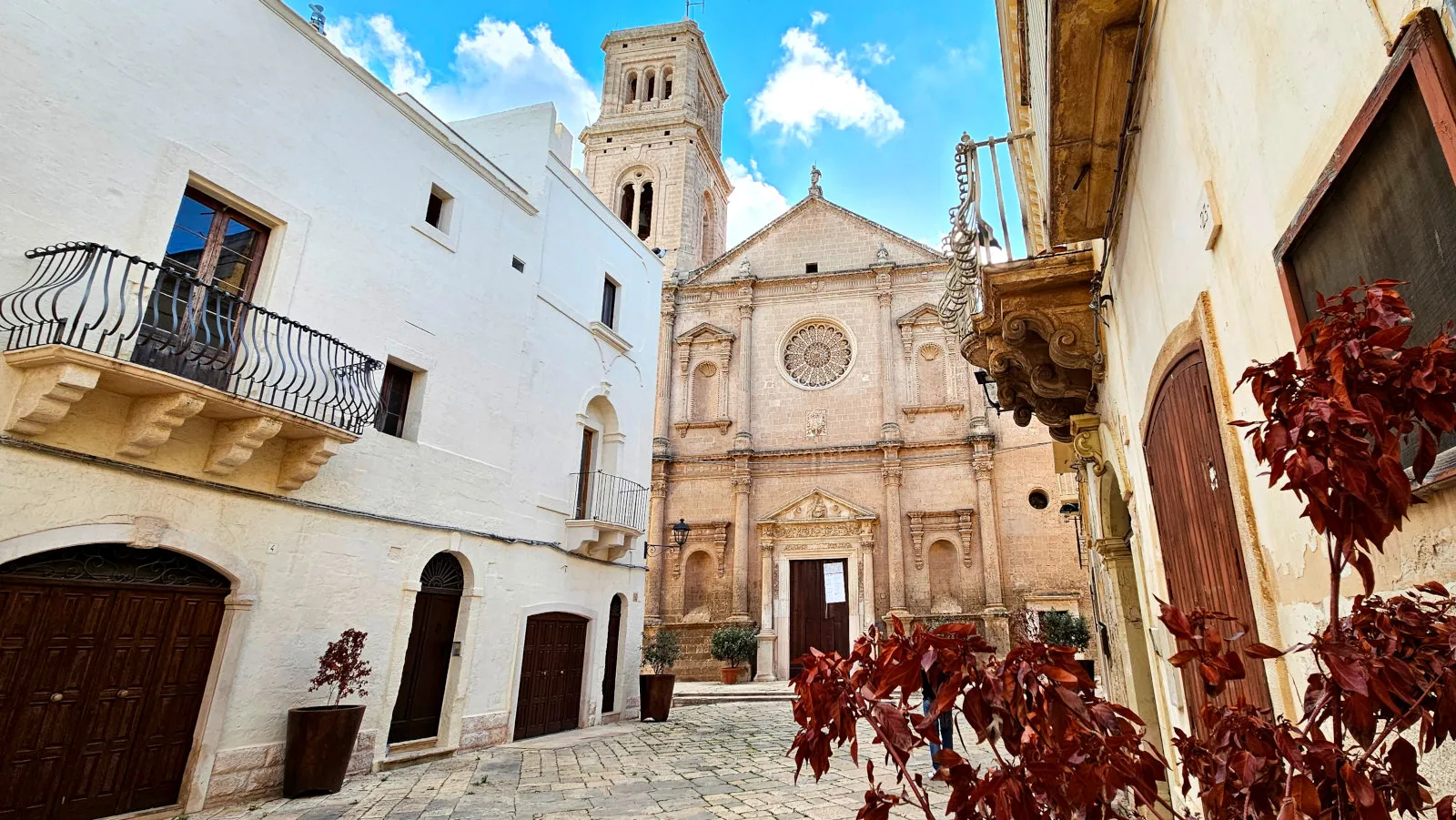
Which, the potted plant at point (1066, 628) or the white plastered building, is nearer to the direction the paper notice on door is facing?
the white plastered building

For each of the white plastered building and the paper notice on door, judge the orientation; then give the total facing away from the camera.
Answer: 0

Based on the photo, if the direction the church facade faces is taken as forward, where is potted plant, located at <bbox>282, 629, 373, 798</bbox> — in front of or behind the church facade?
in front

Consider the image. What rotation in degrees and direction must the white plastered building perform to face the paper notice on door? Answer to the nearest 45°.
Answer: approximately 90° to its left

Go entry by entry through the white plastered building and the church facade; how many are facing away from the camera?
0

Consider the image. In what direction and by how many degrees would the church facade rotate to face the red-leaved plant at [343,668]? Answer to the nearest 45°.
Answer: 0° — it already faces it

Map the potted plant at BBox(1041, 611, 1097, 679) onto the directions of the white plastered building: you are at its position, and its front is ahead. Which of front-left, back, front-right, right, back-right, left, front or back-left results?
front-left

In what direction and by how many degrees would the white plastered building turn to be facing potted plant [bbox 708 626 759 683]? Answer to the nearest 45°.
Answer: approximately 90° to its left

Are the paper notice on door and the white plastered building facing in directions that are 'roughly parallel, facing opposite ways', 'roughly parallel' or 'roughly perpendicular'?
roughly perpendicular

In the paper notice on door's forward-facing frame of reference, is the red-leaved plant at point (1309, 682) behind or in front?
in front

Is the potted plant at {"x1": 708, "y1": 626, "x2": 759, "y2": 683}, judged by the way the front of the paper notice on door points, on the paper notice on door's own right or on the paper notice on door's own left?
on the paper notice on door's own right

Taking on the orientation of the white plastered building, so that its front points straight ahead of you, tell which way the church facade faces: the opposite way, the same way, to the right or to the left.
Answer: to the right
